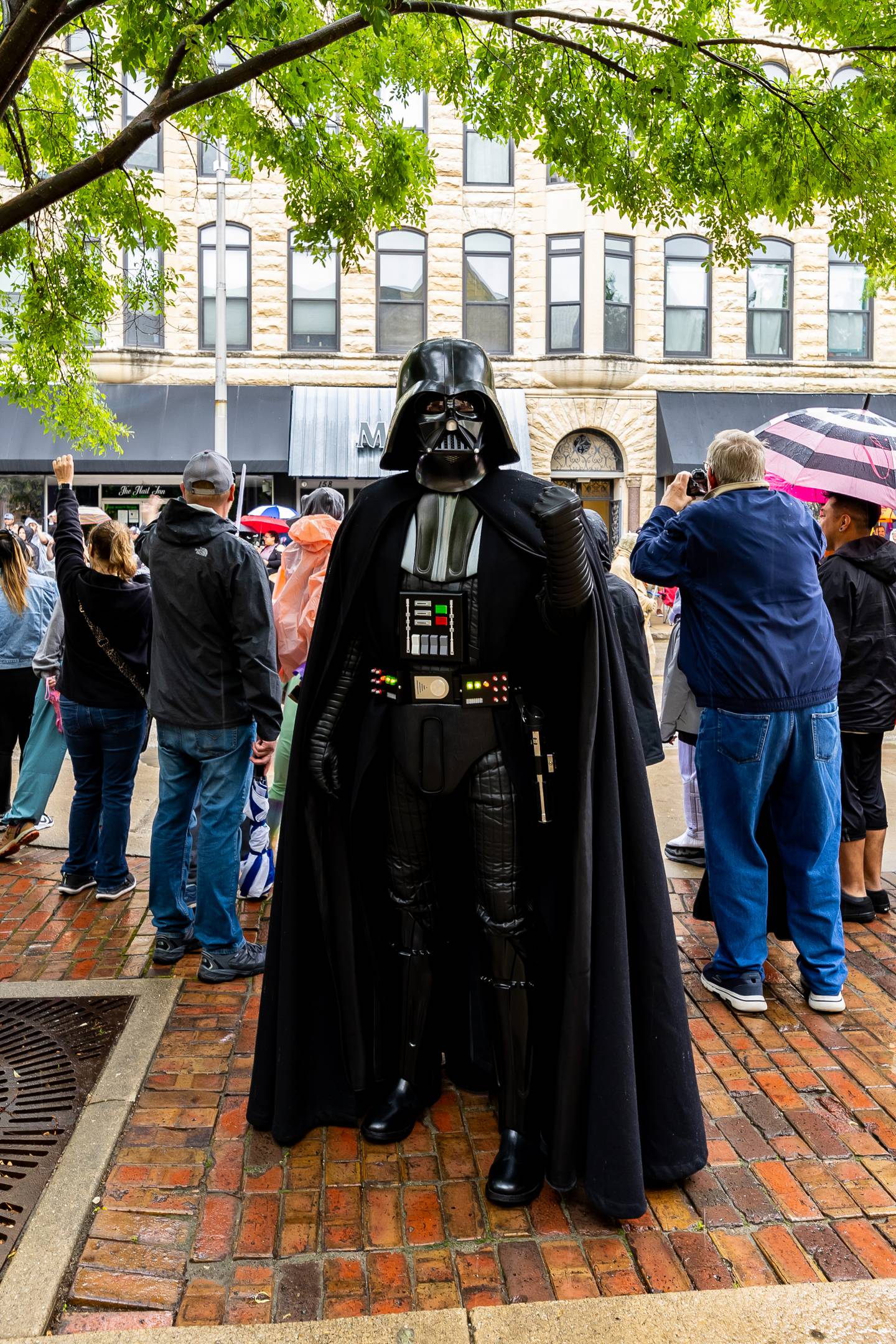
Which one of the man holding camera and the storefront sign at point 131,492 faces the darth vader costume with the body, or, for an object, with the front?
the storefront sign

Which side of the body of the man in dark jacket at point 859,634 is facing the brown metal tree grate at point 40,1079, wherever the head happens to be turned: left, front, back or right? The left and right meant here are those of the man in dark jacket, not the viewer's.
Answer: left

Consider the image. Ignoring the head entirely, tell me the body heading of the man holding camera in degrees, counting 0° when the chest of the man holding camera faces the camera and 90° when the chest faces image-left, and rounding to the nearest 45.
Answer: approximately 135°

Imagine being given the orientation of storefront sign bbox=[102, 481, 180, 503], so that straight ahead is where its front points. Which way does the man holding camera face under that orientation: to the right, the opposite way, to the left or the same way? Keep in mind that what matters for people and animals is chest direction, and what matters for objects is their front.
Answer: the opposite way

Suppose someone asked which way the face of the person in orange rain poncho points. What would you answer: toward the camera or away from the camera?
away from the camera

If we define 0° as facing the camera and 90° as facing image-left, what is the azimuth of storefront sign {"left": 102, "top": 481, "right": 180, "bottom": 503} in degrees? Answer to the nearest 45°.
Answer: approximately 0°

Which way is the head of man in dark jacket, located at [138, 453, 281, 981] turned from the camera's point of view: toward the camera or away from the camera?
away from the camera

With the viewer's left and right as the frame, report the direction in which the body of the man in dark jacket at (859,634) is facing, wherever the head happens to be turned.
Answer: facing away from the viewer and to the left of the viewer

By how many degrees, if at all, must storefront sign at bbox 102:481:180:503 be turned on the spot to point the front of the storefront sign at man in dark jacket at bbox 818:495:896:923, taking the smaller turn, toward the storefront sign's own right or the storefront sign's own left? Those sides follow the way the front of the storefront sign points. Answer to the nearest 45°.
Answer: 0° — it already faces them

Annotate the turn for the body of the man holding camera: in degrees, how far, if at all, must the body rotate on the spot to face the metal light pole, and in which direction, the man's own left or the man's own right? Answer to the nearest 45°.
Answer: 0° — they already face it

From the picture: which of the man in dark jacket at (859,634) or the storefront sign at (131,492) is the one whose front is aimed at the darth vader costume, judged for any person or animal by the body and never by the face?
the storefront sign
